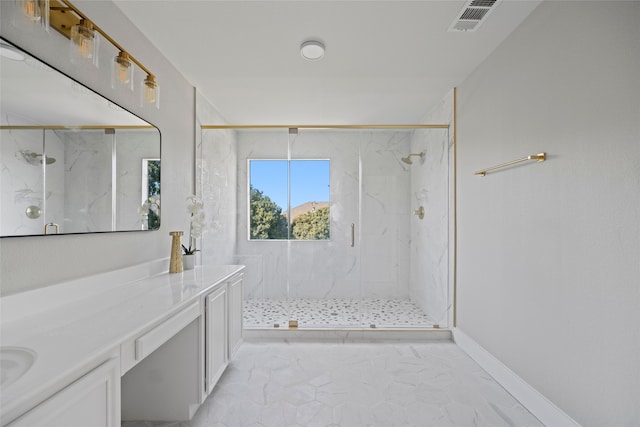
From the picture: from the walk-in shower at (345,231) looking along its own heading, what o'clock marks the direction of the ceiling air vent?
The ceiling air vent is roughly at 11 o'clock from the walk-in shower.

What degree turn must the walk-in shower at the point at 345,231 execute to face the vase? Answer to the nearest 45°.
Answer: approximately 45° to its right

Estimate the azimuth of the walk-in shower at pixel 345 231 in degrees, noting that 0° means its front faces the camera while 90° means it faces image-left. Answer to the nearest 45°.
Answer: approximately 0°

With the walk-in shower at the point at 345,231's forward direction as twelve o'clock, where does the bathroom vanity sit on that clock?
The bathroom vanity is roughly at 1 o'clock from the walk-in shower.

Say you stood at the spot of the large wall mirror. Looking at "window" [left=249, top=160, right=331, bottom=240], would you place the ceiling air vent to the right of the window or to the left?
right

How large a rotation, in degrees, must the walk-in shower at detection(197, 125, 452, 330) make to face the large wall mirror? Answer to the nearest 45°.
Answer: approximately 45° to its right
